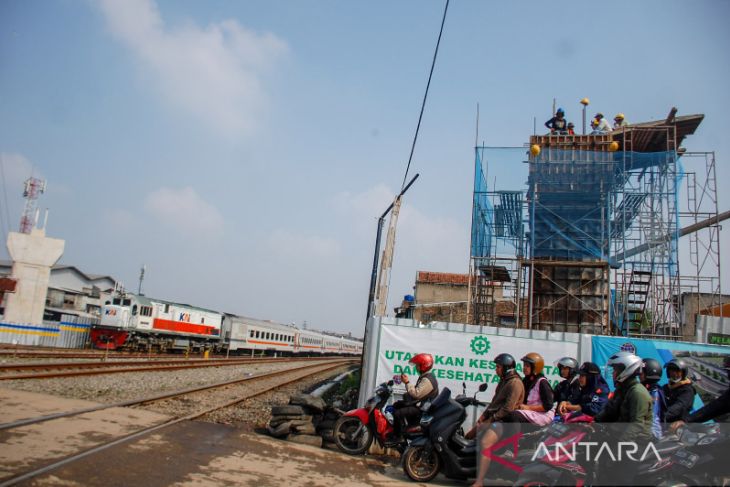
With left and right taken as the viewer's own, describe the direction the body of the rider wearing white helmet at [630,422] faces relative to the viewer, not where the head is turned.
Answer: facing to the left of the viewer

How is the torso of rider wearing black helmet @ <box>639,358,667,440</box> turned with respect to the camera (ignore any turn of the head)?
to the viewer's left

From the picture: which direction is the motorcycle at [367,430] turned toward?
to the viewer's left

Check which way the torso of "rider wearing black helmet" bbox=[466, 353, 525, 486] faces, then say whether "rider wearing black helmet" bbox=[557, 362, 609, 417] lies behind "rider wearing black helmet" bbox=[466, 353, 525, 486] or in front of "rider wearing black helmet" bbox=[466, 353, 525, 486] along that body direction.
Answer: behind

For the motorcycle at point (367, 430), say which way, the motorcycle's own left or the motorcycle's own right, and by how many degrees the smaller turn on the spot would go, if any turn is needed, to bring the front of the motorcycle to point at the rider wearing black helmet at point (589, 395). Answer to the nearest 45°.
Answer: approximately 135° to the motorcycle's own left

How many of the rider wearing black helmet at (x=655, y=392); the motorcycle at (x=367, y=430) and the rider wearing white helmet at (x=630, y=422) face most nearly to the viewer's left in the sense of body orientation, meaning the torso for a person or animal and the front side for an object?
3

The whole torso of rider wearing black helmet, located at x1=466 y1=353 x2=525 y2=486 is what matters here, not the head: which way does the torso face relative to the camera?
to the viewer's left

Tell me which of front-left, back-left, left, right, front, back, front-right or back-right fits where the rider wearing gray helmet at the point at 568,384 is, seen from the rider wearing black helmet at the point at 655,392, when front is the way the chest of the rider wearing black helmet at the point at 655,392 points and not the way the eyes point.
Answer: front-right

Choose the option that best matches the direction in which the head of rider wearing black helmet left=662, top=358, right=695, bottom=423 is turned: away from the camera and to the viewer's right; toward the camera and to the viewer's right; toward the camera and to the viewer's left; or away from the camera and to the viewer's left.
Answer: toward the camera and to the viewer's left

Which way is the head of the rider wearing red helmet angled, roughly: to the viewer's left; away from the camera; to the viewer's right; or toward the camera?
to the viewer's left
